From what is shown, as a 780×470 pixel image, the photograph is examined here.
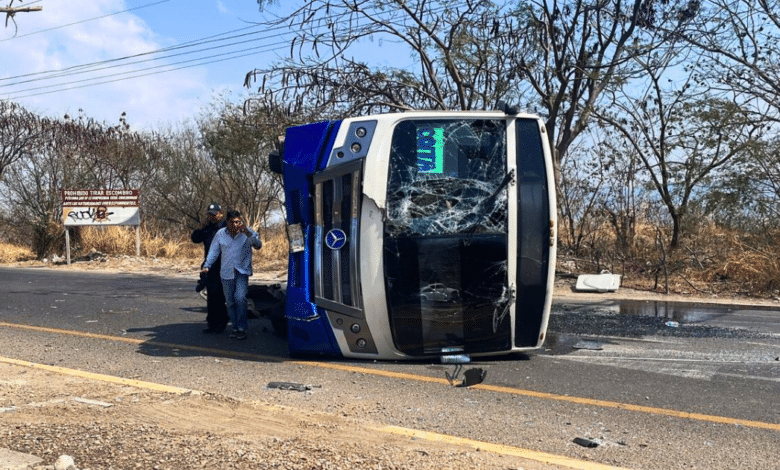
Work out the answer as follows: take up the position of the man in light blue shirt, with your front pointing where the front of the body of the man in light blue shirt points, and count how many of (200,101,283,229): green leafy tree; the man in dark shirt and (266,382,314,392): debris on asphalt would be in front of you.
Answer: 1

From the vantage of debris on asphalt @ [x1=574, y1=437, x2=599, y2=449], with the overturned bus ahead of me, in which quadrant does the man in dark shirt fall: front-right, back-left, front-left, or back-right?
front-left

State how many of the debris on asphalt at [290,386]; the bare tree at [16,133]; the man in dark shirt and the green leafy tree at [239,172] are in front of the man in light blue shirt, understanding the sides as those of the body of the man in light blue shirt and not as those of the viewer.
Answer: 1

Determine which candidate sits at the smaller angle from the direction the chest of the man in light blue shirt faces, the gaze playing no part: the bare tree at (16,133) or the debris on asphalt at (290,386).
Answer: the debris on asphalt

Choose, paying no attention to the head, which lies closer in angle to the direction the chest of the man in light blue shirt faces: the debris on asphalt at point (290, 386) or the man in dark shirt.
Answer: the debris on asphalt

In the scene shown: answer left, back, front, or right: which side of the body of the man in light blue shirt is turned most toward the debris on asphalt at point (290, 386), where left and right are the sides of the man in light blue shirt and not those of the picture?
front

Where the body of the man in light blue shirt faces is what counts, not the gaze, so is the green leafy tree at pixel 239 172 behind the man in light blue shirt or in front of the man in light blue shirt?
behind

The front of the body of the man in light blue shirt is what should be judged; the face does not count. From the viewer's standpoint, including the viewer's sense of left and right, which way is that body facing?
facing the viewer

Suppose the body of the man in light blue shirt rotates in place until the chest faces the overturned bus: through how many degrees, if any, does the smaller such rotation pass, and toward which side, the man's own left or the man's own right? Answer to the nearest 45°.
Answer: approximately 45° to the man's own left

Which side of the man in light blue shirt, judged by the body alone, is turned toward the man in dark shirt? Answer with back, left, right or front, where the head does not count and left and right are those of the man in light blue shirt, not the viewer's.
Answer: back

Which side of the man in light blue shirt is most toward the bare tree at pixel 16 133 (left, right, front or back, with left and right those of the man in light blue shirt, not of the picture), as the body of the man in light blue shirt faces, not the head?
back

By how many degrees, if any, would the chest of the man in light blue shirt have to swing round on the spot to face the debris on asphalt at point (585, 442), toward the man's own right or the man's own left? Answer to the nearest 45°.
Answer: approximately 45° to the man's own left

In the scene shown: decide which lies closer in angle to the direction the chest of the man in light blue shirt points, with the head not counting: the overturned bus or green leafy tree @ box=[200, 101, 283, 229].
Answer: the overturned bus
